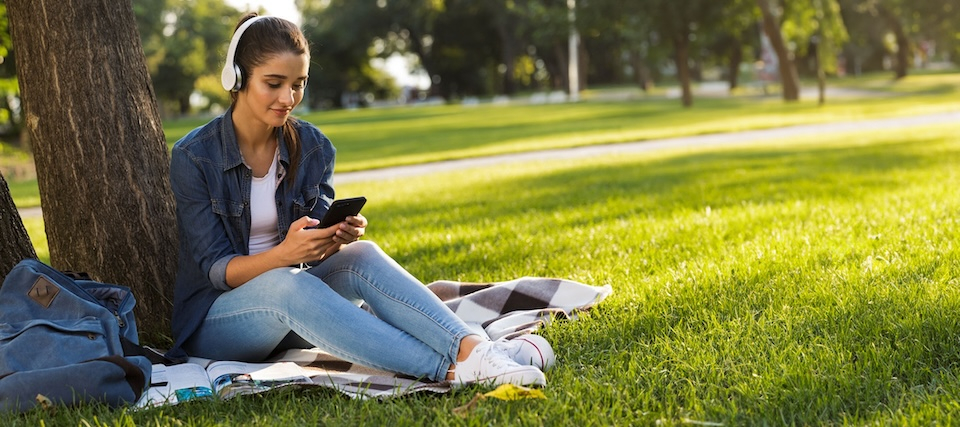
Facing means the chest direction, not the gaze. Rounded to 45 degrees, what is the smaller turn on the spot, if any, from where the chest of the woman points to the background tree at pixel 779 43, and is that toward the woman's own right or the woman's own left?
approximately 90° to the woman's own left

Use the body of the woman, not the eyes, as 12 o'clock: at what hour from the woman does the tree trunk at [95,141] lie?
The tree trunk is roughly at 6 o'clock from the woman.

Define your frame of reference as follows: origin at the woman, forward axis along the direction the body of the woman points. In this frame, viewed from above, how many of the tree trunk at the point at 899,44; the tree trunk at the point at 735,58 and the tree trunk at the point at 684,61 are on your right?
0

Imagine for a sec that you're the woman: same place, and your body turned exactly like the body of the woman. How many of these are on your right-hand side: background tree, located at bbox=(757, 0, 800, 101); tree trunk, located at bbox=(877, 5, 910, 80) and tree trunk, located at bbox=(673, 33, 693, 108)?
0

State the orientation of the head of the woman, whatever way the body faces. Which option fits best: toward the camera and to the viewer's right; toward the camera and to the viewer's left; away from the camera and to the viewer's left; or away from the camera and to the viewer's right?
toward the camera and to the viewer's right

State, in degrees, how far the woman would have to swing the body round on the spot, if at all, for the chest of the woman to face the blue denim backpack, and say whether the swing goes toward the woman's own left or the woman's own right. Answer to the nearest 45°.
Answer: approximately 90° to the woman's own right

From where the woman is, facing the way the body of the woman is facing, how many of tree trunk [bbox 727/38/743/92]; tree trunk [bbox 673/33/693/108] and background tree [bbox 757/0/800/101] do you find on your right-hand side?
0

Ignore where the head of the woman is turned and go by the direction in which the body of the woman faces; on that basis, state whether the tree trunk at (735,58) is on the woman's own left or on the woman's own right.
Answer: on the woman's own left

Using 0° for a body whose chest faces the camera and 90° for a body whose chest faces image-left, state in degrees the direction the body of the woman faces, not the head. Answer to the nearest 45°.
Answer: approximately 315°
